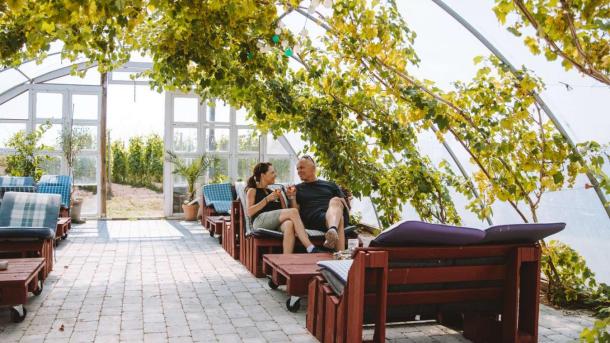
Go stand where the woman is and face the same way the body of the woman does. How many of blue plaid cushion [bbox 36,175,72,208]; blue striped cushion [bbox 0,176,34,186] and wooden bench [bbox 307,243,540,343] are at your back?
2

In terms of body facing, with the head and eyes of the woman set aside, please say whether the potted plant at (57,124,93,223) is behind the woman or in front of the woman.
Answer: behind

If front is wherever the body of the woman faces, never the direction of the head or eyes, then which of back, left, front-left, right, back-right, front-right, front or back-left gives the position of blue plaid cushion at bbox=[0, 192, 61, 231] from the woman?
back-right

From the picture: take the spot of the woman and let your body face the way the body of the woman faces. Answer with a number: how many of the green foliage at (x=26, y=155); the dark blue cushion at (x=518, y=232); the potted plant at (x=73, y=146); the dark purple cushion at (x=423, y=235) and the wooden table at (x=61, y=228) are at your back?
3

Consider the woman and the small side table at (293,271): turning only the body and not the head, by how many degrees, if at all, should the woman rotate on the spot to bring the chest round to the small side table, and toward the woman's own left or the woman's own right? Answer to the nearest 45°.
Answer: approximately 45° to the woman's own right

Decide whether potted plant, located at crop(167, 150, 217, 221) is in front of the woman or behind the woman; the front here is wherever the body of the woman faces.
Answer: behind

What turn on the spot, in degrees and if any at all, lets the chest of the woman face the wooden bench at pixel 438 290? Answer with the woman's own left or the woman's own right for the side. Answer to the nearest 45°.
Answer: approximately 45° to the woman's own right

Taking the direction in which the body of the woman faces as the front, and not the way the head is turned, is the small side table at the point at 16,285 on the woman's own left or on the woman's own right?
on the woman's own right

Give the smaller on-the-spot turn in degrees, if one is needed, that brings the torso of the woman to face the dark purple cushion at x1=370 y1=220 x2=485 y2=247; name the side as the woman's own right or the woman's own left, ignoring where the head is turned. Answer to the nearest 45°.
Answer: approximately 45° to the woman's own right

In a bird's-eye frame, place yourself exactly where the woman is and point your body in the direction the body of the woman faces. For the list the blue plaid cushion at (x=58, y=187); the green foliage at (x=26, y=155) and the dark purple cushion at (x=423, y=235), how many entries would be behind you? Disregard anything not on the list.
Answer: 2

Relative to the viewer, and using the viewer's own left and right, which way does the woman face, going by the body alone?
facing the viewer and to the right of the viewer

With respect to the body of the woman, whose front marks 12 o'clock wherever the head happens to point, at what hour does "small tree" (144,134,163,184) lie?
The small tree is roughly at 7 o'clock from the woman.

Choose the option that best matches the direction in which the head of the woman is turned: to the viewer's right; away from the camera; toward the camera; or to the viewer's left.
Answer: to the viewer's right

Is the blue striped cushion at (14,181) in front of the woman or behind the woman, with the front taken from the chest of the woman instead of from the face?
behind

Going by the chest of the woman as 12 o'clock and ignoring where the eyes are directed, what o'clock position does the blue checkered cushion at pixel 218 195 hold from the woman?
The blue checkered cushion is roughly at 7 o'clock from the woman.

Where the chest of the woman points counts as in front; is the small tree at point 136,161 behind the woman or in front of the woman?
behind
